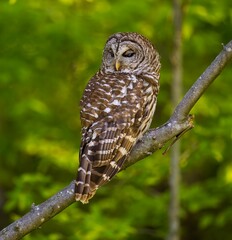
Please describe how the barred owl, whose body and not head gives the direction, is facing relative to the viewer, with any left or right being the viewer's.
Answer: facing away from the viewer and to the right of the viewer
